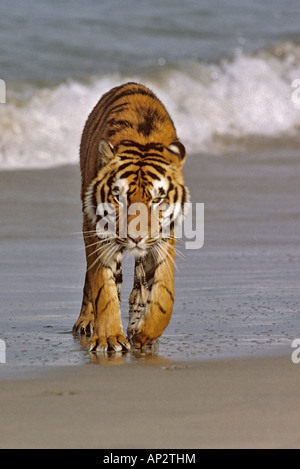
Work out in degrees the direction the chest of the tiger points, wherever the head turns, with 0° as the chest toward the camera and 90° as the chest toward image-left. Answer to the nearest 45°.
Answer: approximately 0°
